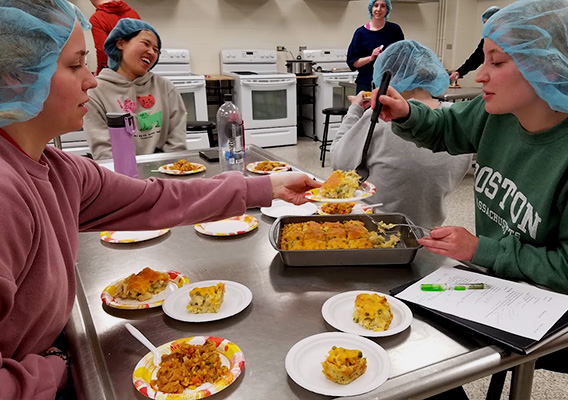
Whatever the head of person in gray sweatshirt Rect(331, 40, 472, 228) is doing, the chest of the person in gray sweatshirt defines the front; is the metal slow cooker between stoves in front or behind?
in front

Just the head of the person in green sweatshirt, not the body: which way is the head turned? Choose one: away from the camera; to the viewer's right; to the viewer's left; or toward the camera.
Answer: to the viewer's left

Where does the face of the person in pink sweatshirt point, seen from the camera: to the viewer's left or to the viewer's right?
to the viewer's right

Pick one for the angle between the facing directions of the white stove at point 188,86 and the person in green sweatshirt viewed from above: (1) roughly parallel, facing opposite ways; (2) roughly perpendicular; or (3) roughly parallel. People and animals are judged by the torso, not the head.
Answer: roughly perpendicular

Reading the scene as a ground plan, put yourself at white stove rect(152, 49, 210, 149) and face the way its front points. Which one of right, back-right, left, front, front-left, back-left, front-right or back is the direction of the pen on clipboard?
front

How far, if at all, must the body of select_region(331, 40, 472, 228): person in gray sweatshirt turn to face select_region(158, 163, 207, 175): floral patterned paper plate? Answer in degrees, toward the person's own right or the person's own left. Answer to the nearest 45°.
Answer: approximately 45° to the person's own left

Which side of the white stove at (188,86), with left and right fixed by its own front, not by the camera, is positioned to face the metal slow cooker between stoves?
left

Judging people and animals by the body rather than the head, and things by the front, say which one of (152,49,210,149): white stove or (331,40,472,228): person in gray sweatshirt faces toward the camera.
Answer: the white stove

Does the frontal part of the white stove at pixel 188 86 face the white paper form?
yes

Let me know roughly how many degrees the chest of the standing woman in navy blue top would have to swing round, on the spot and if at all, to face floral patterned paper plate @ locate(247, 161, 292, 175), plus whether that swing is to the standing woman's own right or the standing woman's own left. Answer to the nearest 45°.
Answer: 0° — they already face it

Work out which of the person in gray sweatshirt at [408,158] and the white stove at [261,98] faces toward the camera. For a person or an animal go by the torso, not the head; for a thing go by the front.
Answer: the white stove

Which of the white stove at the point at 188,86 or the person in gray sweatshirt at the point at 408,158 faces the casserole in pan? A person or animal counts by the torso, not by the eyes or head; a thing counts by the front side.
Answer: the white stove

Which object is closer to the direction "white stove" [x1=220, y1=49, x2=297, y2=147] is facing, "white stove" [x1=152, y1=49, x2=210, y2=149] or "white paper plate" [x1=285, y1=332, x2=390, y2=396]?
the white paper plate

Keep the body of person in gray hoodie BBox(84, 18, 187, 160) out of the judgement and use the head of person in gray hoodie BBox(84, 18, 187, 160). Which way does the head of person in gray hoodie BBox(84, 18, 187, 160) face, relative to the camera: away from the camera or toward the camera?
toward the camera

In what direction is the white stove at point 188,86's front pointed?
toward the camera

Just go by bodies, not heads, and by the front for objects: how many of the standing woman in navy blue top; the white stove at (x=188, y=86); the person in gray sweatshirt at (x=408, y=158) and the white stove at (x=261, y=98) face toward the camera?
3

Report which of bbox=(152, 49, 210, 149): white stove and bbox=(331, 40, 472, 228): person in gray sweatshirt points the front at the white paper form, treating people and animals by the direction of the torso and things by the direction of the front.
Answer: the white stove

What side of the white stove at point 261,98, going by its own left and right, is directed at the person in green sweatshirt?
front

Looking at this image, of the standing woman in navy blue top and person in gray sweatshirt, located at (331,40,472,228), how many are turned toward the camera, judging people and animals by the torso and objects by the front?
1

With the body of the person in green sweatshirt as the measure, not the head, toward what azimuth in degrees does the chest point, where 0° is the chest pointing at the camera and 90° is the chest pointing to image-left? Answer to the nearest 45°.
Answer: approximately 45°

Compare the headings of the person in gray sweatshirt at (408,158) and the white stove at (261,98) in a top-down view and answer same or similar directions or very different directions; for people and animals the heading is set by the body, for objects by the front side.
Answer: very different directions

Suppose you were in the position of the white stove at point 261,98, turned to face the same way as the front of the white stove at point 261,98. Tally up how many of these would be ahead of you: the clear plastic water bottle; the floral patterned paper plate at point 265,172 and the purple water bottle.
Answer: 3
